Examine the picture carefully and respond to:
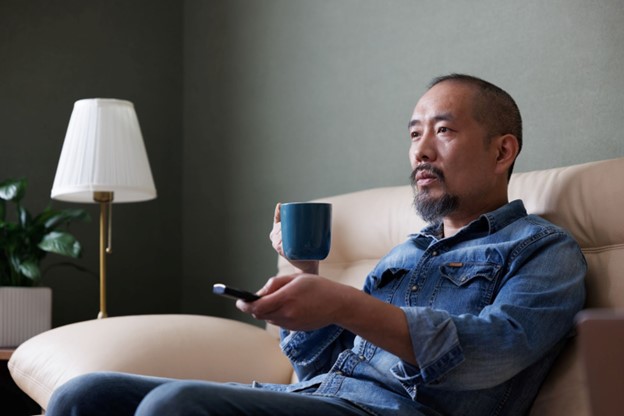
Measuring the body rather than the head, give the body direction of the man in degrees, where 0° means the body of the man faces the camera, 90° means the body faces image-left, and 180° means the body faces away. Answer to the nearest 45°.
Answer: approximately 45°

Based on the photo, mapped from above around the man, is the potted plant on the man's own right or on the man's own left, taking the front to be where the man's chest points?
on the man's own right

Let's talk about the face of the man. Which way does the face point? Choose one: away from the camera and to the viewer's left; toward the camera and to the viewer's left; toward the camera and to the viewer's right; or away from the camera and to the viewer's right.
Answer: toward the camera and to the viewer's left

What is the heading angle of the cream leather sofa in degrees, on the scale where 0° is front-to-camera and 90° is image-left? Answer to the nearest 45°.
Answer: approximately 45°

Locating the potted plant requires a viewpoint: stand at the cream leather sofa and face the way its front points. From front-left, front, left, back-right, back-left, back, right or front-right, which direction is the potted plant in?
right
